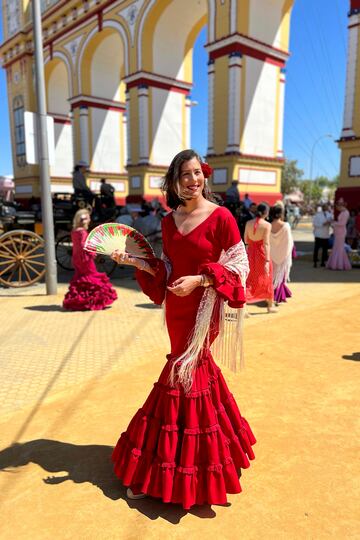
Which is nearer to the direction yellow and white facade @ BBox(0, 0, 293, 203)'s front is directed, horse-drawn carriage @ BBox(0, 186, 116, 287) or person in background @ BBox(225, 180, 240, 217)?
the horse-drawn carriage

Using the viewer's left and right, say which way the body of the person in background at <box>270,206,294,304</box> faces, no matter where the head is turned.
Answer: facing away from the viewer

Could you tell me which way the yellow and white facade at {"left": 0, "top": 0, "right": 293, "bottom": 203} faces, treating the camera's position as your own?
facing the viewer and to the left of the viewer

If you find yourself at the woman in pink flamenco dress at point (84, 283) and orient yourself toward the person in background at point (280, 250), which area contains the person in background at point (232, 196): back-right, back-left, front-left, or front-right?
front-left

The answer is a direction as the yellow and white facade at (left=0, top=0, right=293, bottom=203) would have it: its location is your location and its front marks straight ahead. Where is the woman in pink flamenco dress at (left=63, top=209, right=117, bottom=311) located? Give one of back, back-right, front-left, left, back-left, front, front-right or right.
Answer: front-left

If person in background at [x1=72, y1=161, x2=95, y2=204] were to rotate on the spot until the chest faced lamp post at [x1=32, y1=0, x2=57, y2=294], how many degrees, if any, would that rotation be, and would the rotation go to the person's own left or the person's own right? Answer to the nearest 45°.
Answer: approximately 90° to the person's own right

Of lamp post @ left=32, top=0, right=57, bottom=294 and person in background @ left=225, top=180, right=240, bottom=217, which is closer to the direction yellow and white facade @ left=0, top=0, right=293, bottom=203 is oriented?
the lamp post

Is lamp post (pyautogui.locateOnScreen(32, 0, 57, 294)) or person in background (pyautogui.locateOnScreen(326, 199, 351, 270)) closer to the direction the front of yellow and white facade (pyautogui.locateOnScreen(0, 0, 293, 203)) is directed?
the lamp post

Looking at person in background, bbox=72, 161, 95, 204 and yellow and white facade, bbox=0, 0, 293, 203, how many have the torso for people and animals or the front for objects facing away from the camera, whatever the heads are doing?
0

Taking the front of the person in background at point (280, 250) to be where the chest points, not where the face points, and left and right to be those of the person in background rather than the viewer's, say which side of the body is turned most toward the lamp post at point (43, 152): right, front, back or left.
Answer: left

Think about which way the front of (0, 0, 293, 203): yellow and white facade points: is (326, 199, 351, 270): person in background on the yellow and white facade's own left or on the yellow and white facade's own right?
on the yellow and white facade's own left

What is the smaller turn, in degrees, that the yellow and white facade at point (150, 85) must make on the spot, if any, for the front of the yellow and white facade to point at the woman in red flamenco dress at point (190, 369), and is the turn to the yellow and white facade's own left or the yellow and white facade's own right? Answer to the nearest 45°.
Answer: approximately 45° to the yellow and white facade's own left

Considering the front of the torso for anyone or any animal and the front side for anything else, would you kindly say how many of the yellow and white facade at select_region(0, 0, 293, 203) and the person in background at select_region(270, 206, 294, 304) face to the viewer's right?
0
